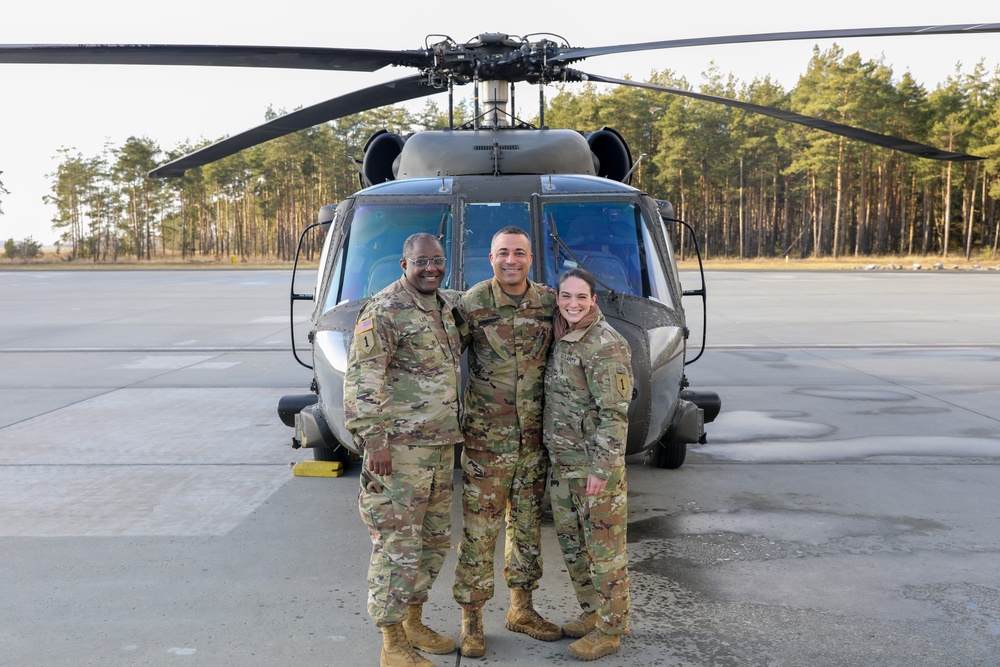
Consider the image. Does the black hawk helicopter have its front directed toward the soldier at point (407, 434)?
yes

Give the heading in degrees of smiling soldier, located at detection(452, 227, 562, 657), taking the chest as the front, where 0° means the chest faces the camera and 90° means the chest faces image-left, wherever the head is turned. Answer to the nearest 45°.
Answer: approximately 0°

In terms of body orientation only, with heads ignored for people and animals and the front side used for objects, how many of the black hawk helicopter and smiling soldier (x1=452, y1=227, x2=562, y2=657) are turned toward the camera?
2

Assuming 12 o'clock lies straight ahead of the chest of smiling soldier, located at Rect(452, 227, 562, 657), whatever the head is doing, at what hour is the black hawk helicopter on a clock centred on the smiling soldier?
The black hawk helicopter is roughly at 6 o'clock from the smiling soldier.

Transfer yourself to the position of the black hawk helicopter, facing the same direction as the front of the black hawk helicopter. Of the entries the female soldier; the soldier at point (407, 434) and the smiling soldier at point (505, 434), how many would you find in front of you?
3
